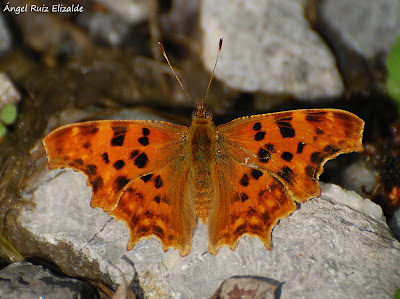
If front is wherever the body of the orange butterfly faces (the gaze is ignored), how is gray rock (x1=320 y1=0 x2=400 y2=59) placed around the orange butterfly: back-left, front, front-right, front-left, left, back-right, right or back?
front-right

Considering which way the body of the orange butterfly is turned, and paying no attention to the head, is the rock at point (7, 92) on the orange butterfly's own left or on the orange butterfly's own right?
on the orange butterfly's own left

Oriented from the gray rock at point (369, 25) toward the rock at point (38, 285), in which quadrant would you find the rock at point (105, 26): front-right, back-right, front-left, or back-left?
front-right

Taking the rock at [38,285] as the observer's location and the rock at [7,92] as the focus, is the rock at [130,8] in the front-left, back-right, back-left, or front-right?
front-right

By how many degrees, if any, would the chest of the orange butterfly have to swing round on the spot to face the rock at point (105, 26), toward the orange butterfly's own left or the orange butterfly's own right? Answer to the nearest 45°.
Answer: approximately 45° to the orange butterfly's own left

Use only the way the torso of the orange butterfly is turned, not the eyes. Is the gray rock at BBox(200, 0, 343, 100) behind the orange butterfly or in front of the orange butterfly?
in front

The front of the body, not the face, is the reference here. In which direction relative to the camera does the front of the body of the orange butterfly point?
away from the camera

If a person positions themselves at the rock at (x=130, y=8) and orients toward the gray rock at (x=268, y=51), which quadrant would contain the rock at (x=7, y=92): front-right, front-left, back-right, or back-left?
back-right

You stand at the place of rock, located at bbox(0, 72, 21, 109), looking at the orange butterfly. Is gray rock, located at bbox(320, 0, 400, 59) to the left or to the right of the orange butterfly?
left
